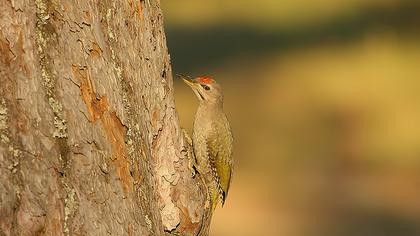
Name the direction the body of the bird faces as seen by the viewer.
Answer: to the viewer's left
